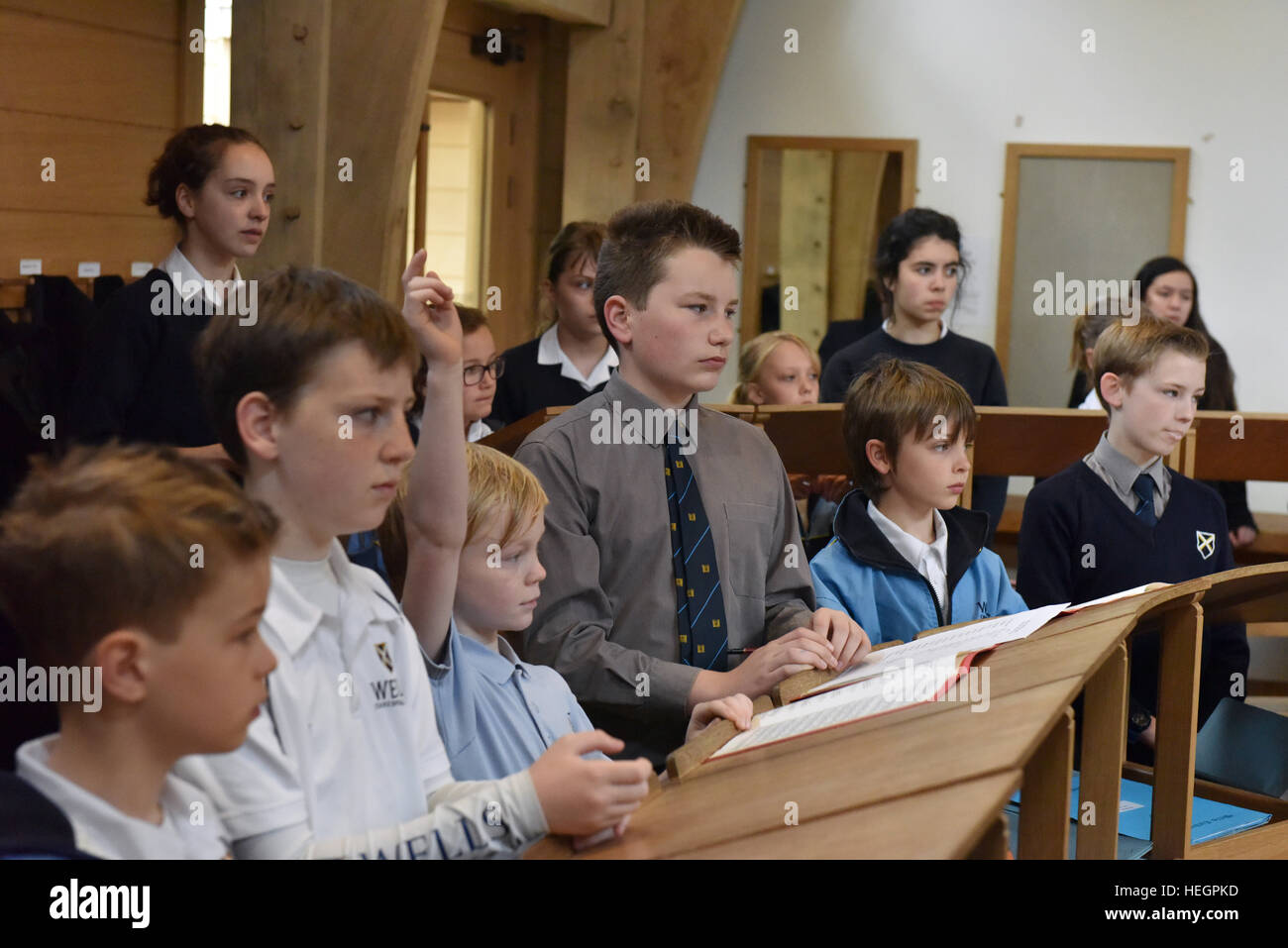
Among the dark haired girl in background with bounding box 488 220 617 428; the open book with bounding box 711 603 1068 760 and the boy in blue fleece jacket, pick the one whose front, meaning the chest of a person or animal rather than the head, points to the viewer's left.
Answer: the open book

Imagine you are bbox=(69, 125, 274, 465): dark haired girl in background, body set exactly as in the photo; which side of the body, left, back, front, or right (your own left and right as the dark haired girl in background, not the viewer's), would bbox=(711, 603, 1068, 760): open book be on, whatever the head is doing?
front

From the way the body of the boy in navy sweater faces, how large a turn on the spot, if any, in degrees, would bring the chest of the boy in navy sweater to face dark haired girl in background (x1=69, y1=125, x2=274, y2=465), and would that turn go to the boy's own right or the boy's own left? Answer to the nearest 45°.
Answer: approximately 90° to the boy's own right

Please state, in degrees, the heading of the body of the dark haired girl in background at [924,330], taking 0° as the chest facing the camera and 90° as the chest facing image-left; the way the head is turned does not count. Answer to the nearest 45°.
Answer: approximately 0°

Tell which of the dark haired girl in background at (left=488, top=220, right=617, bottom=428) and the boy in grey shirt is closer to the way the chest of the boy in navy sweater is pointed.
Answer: the boy in grey shirt

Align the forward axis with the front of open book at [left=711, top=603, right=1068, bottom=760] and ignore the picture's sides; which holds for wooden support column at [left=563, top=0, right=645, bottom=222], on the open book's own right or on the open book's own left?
on the open book's own right

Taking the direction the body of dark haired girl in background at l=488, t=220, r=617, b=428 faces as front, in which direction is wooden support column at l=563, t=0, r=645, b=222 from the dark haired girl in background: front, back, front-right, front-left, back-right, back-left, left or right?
back-left

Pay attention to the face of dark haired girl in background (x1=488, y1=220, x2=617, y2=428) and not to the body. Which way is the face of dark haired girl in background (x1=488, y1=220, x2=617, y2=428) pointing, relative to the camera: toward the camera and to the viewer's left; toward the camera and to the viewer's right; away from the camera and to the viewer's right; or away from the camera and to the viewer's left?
toward the camera and to the viewer's right

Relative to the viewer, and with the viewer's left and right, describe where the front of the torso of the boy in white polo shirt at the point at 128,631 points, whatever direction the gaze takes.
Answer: facing to the right of the viewer

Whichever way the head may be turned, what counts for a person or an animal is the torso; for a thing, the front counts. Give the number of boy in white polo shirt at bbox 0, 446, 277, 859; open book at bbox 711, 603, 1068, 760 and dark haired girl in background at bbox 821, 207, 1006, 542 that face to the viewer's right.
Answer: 1

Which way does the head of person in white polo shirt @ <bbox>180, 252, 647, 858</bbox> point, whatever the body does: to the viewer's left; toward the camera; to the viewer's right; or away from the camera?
to the viewer's right

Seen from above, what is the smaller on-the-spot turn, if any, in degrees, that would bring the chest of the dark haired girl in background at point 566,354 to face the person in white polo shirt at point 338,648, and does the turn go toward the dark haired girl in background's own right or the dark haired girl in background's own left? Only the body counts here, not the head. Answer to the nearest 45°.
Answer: approximately 45° to the dark haired girl in background's own right

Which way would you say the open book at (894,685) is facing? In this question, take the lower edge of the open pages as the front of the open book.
to the viewer's left
